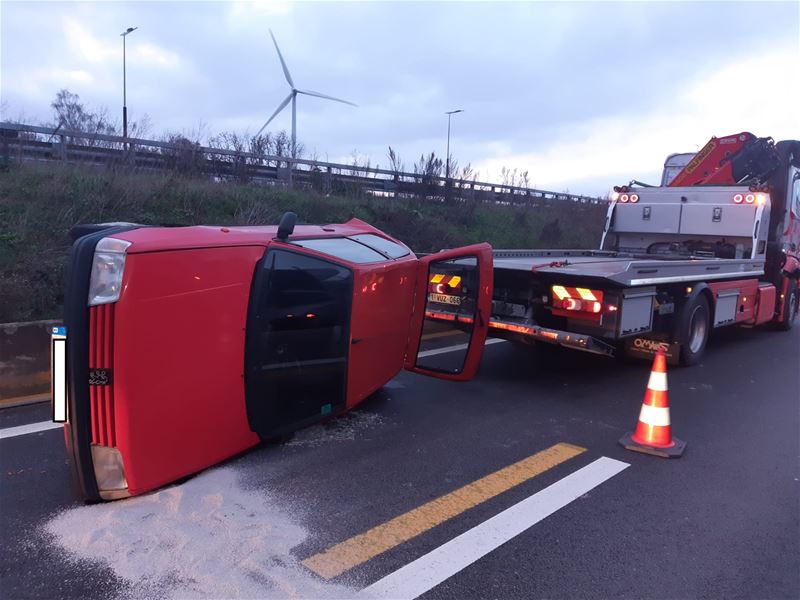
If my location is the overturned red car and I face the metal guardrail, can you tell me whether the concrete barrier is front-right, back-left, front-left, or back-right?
front-left

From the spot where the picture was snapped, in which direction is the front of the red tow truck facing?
facing away from the viewer and to the right of the viewer

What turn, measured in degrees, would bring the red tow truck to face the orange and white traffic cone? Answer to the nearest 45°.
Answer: approximately 135° to its right

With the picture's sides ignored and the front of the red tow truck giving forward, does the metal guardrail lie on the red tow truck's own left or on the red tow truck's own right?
on the red tow truck's own left

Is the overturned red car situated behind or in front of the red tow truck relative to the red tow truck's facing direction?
behind

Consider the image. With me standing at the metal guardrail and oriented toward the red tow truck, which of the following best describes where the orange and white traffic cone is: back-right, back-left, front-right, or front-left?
front-right

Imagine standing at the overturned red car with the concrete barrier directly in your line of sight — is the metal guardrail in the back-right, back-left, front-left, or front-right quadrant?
front-right

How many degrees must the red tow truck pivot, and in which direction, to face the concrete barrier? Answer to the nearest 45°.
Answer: approximately 180°
